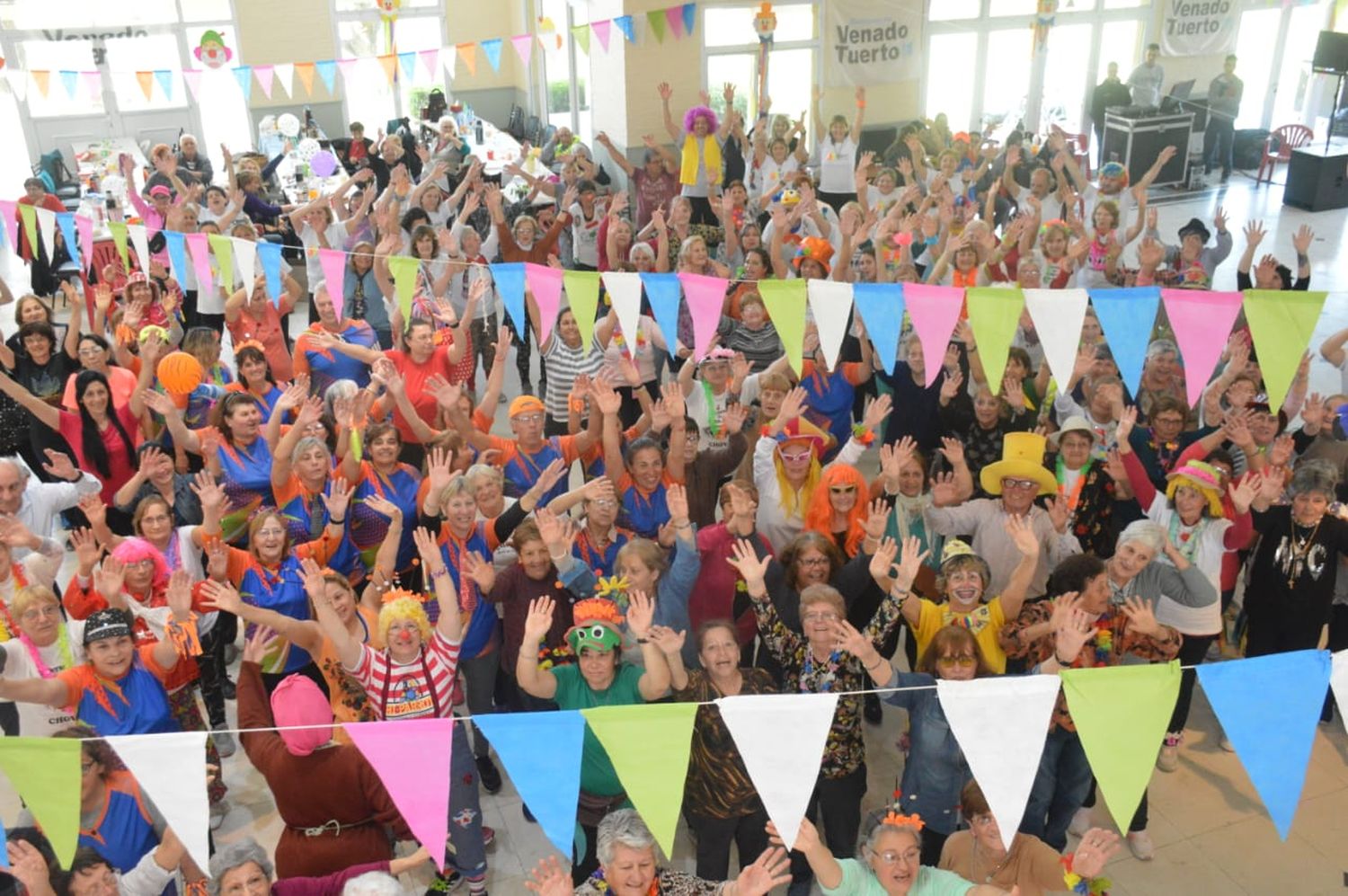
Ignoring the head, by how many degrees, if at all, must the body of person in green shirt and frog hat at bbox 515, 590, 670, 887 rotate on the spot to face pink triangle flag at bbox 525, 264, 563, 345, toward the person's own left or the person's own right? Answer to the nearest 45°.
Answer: approximately 180°

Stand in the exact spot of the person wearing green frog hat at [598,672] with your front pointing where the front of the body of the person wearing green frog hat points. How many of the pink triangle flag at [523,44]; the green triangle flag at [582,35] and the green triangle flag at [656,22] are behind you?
3

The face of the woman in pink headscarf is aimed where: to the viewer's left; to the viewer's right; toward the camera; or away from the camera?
away from the camera

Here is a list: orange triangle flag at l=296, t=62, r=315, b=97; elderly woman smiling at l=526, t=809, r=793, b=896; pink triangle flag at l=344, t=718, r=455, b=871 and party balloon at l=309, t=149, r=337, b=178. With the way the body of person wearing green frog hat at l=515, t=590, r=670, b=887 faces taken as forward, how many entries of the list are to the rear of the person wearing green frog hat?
2

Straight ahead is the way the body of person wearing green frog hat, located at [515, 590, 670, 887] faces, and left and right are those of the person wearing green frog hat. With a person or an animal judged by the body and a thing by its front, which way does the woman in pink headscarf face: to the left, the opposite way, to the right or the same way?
the opposite way

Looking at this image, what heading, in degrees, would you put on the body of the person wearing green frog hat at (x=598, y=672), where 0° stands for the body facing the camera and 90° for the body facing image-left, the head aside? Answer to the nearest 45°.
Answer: approximately 0°

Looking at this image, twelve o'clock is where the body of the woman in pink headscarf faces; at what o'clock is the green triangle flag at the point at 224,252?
The green triangle flag is roughly at 12 o'clock from the woman in pink headscarf.

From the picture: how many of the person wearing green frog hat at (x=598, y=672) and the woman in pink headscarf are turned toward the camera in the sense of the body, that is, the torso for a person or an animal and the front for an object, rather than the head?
1

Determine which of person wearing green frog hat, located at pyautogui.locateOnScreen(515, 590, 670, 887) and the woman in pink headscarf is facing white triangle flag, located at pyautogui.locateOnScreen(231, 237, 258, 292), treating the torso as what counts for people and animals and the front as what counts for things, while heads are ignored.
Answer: the woman in pink headscarf

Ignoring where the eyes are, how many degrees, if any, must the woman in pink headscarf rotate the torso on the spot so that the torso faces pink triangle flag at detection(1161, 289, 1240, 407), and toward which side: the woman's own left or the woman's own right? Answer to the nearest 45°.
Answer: approximately 90° to the woman's own right

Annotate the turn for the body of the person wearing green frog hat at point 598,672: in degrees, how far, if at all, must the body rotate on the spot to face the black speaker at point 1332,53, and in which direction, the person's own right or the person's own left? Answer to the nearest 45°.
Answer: approximately 135° to the person's own left

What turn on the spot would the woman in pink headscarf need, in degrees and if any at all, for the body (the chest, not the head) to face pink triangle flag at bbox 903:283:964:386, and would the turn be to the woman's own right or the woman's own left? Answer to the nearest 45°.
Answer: approximately 90° to the woman's own right

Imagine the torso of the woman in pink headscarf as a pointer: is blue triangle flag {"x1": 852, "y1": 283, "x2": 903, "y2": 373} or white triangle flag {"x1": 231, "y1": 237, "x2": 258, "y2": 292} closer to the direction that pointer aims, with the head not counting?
the white triangle flag

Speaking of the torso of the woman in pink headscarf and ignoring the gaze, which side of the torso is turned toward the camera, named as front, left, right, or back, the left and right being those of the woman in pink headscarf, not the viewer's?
back

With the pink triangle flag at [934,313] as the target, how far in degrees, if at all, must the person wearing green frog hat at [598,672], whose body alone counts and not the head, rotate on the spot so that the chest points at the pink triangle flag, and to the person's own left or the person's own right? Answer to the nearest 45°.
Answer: approximately 135° to the person's own left

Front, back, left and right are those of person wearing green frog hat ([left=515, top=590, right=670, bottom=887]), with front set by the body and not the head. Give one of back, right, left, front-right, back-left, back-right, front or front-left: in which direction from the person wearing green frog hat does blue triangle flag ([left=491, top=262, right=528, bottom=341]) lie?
back

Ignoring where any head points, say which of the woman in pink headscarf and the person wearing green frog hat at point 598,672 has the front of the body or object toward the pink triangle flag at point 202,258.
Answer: the woman in pink headscarf

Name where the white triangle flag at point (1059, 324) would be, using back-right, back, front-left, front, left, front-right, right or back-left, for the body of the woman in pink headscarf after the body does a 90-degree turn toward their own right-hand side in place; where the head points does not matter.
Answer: front
